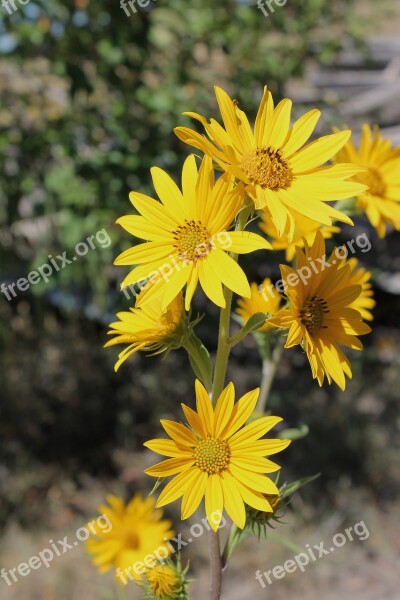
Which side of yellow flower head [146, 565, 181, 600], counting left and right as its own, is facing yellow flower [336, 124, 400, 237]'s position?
left

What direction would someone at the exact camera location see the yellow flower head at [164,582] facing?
facing the viewer
